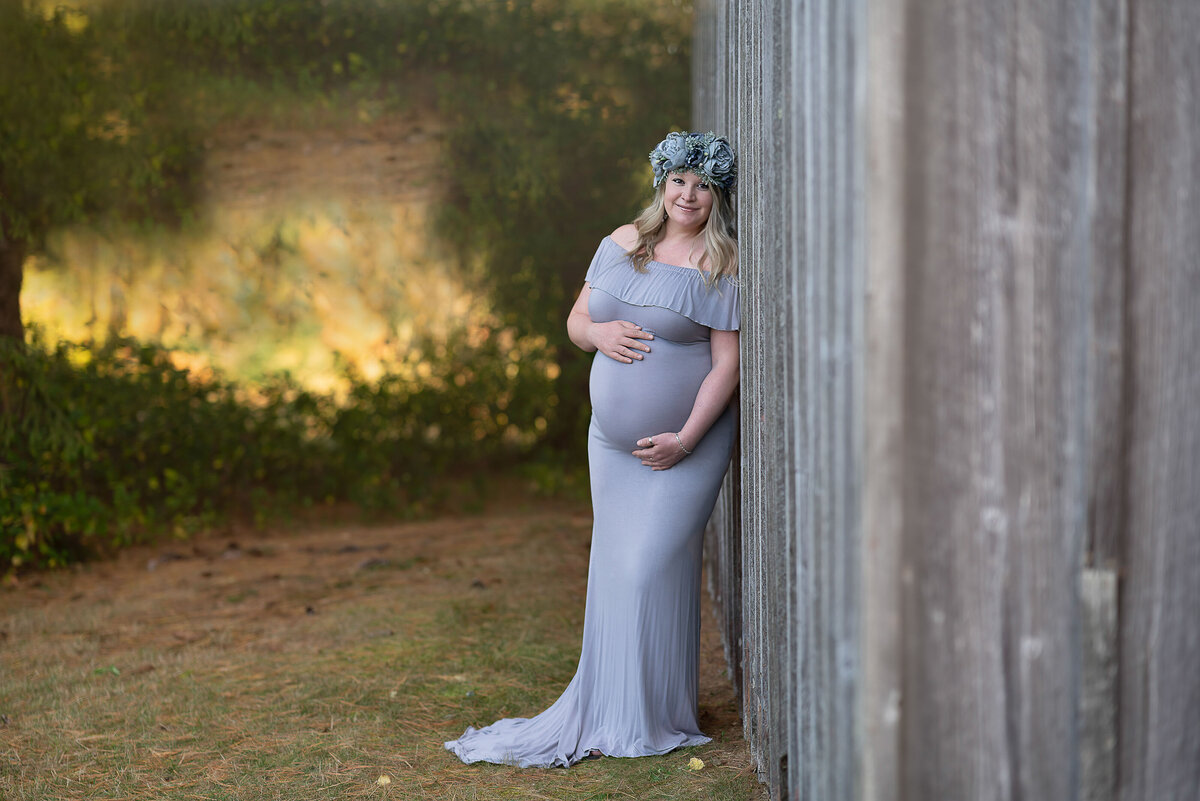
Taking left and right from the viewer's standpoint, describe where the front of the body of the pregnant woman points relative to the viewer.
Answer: facing the viewer and to the left of the viewer

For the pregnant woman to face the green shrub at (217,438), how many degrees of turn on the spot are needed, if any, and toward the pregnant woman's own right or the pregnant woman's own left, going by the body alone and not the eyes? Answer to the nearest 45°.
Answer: approximately 90° to the pregnant woman's own right

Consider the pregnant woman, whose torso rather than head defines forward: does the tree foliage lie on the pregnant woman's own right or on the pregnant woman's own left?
on the pregnant woman's own right
